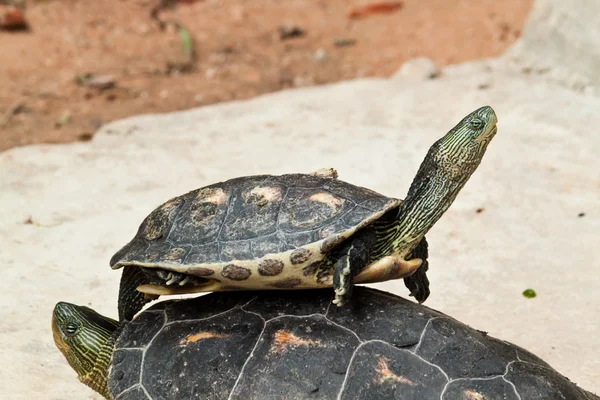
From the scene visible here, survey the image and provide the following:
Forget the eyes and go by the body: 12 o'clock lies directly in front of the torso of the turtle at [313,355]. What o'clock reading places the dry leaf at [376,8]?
The dry leaf is roughly at 3 o'clock from the turtle.

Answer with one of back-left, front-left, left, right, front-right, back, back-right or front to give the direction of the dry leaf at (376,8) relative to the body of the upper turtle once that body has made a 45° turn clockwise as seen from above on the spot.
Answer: back-left

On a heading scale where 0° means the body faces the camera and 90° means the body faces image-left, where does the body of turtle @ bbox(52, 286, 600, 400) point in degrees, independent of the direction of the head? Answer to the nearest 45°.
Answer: approximately 90°

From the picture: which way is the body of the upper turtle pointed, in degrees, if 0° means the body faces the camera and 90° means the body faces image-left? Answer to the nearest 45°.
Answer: approximately 270°
